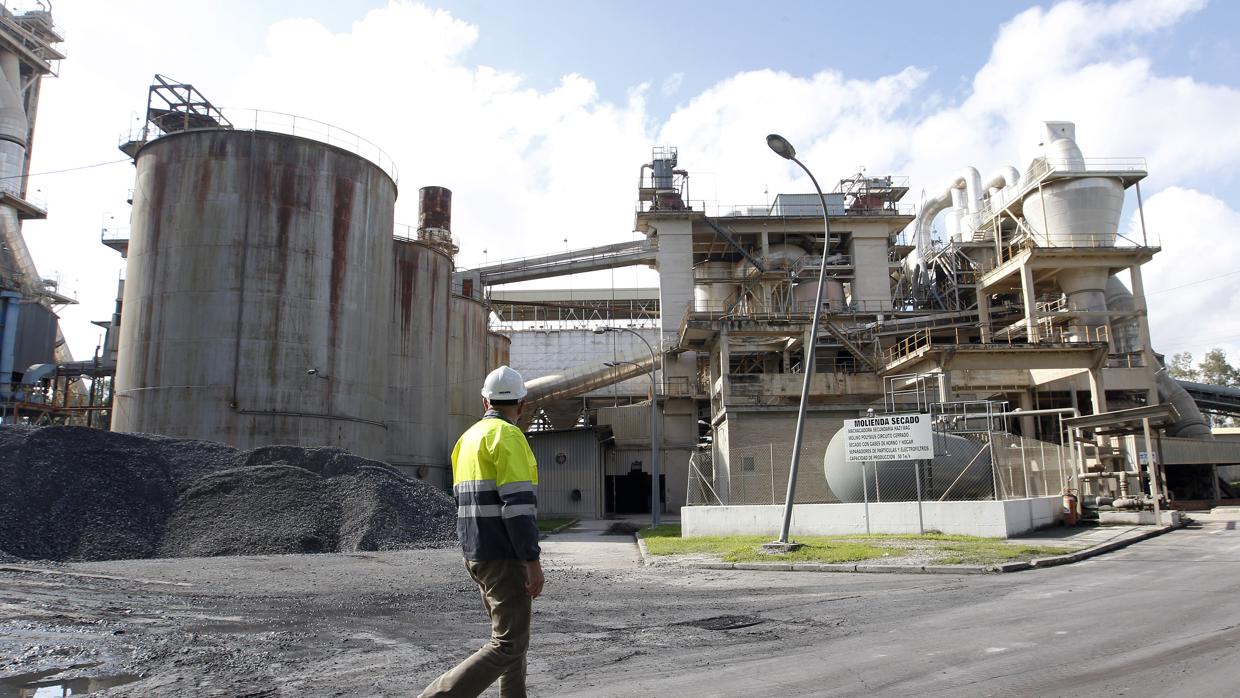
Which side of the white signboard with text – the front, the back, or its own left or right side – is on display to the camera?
front

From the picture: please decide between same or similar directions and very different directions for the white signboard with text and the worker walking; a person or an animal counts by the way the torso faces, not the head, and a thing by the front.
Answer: very different directions

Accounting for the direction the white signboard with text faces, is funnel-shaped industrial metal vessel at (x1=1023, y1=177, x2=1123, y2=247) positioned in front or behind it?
behind

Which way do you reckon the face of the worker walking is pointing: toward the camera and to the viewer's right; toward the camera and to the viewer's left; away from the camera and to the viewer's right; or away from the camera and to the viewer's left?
away from the camera and to the viewer's right

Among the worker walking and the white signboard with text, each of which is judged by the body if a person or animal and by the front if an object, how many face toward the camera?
1

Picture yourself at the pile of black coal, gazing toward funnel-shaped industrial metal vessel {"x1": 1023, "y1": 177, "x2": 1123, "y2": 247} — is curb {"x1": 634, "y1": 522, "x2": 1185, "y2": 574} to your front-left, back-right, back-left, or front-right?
front-right

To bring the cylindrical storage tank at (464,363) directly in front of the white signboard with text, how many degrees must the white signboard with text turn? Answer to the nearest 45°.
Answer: approximately 135° to its right

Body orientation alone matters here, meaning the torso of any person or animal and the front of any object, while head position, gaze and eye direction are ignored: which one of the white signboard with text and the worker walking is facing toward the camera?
the white signboard with text

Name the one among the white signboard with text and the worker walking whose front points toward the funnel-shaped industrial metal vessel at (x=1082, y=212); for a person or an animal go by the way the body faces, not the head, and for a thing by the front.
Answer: the worker walking

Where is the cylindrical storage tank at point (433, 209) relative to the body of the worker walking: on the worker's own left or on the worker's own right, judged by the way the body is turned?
on the worker's own left

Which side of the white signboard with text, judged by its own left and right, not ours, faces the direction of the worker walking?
front

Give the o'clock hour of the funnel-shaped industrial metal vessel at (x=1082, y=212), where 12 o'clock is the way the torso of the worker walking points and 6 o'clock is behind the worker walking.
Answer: The funnel-shaped industrial metal vessel is roughly at 12 o'clock from the worker walking.

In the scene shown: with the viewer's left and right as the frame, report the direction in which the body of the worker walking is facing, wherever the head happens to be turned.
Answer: facing away from the viewer and to the right of the viewer

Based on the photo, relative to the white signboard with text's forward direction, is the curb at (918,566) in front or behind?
in front

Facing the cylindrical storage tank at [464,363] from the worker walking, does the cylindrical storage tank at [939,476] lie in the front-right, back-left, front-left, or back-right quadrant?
front-right

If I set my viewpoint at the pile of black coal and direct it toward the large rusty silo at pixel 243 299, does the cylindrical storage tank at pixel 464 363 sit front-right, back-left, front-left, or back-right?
front-right

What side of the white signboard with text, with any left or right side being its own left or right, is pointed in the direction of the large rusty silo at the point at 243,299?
right
